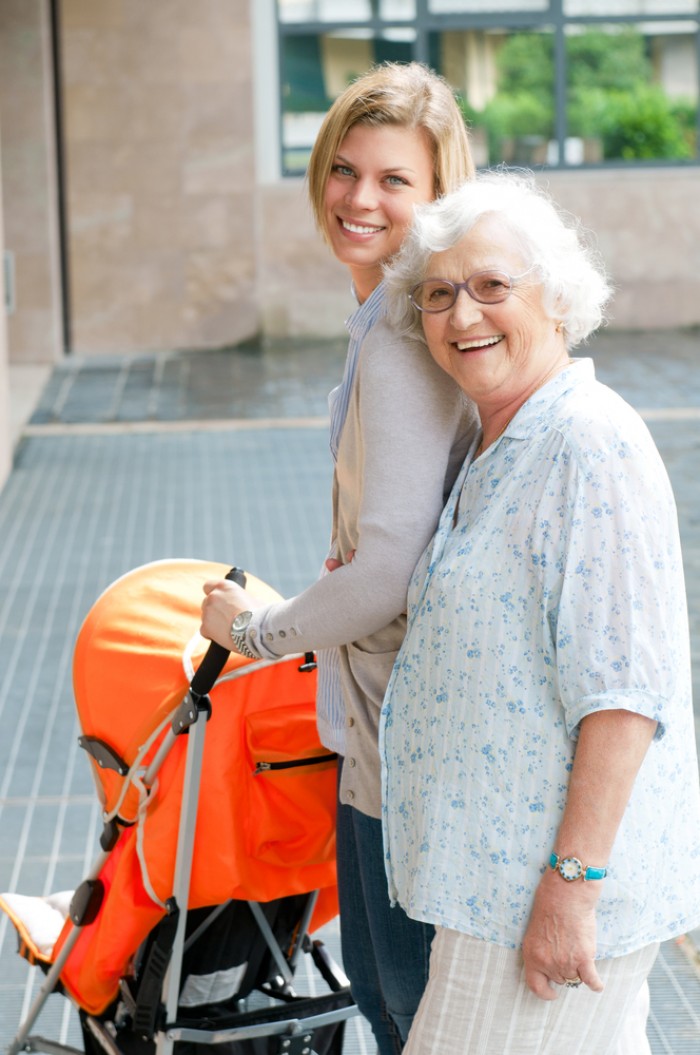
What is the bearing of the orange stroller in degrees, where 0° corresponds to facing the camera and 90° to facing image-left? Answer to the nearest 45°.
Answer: approximately 135°

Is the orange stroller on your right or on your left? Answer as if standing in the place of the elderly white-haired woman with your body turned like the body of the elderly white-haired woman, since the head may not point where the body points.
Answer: on your right

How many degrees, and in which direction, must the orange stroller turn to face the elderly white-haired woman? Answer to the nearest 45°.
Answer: approximately 180°

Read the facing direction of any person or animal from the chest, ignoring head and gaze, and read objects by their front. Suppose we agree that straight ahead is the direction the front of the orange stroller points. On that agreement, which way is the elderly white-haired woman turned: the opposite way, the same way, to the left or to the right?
to the left

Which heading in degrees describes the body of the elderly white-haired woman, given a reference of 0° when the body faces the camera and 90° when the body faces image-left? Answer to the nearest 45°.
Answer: approximately 45°

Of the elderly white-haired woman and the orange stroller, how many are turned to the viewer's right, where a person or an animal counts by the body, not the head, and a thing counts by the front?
0
